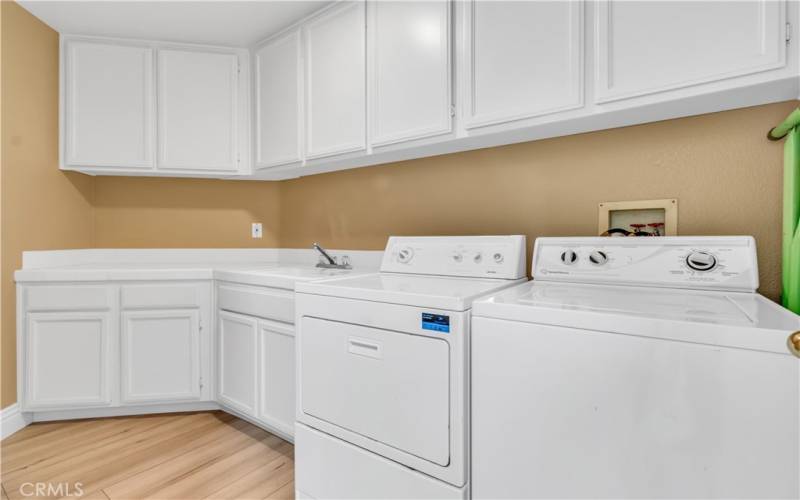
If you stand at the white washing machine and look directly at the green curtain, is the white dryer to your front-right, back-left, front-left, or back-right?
back-left

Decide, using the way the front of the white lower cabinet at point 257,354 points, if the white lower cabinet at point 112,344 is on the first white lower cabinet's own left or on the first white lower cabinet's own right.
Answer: on the first white lower cabinet's own right

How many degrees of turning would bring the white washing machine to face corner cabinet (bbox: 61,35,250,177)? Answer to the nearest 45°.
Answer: approximately 90° to its right

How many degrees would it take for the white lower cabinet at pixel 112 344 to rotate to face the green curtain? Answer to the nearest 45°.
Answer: approximately 45° to its left

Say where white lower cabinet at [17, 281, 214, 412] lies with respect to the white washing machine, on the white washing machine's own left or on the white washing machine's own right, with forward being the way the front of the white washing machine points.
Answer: on the white washing machine's own right

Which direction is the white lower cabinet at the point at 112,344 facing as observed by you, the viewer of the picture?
facing the viewer

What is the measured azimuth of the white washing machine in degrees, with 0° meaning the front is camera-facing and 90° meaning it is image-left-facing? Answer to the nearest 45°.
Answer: approximately 0°

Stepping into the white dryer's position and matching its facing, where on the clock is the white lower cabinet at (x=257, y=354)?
The white lower cabinet is roughly at 3 o'clock from the white dryer.

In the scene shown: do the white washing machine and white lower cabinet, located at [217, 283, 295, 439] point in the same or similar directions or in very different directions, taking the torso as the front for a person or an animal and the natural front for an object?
same or similar directions

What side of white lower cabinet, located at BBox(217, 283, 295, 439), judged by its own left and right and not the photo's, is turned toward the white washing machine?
left

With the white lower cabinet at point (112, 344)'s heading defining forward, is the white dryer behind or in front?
in front

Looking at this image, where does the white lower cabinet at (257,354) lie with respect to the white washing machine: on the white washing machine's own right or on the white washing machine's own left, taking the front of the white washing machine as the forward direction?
on the white washing machine's own right

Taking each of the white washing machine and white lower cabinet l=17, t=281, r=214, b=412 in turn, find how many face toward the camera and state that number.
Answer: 2

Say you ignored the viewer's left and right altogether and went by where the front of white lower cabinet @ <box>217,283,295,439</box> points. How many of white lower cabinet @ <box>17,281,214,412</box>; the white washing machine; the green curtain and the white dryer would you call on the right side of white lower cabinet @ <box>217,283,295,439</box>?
1
